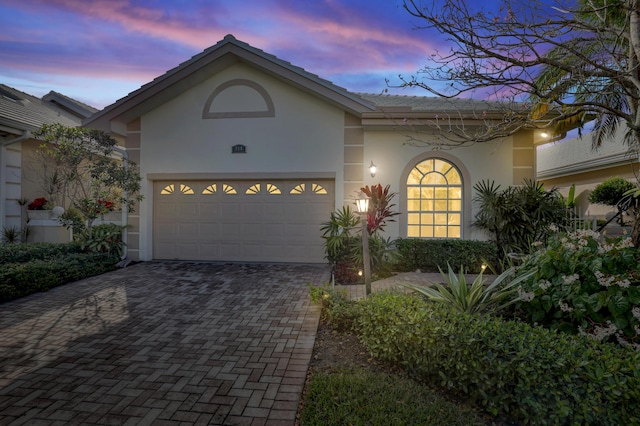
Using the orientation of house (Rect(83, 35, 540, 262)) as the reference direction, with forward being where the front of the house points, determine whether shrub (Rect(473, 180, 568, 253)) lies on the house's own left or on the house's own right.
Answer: on the house's own left

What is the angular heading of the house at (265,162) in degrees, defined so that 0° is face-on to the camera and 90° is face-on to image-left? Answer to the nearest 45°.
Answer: approximately 0°

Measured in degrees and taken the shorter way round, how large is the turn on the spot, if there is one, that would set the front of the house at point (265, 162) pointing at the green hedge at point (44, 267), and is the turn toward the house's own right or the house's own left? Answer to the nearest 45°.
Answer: approximately 45° to the house's own right

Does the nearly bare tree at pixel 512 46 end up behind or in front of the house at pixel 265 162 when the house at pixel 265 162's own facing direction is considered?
in front

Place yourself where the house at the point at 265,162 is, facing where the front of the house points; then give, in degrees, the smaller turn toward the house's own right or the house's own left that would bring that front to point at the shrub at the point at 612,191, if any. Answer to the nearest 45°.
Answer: approximately 90° to the house's own left

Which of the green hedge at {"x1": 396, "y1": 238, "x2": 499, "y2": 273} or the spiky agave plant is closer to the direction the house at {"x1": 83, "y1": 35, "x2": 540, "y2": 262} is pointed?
the spiky agave plant

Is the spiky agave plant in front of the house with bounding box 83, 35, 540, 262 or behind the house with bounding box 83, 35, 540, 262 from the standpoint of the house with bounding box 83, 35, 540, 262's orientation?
in front

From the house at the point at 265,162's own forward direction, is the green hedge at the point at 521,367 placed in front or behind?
in front

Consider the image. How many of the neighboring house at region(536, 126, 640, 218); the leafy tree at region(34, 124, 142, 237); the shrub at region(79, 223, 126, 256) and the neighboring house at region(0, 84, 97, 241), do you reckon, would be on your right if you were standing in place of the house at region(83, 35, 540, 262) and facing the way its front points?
3

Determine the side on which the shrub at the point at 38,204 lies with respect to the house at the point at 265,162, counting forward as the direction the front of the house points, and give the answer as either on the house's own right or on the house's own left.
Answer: on the house's own right
